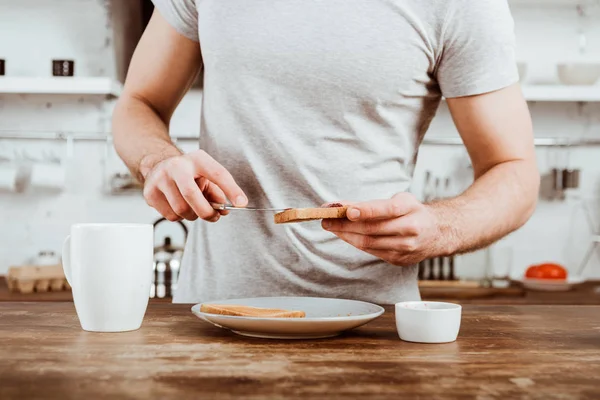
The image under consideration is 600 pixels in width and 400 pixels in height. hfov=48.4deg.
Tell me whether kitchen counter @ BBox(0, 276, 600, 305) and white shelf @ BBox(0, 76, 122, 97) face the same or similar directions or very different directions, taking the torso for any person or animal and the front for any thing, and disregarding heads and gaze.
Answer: same or similar directions

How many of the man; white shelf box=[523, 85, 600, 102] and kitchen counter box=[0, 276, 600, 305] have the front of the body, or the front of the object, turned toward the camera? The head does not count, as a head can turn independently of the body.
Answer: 3

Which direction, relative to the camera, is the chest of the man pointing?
toward the camera

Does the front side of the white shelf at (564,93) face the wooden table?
yes

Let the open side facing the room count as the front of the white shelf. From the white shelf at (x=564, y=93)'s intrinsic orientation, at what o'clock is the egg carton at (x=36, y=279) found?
The egg carton is roughly at 2 o'clock from the white shelf.

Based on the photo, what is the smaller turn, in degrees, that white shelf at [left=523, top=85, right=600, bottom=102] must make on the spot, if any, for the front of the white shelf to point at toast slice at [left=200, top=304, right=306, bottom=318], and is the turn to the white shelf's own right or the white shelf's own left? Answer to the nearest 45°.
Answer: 0° — it already faces it

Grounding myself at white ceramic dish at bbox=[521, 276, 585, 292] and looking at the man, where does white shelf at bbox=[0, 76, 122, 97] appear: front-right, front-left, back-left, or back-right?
front-right

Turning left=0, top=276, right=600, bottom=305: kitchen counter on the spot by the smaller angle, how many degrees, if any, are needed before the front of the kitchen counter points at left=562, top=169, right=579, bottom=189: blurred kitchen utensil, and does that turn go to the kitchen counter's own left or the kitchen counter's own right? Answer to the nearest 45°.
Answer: approximately 135° to the kitchen counter's own left

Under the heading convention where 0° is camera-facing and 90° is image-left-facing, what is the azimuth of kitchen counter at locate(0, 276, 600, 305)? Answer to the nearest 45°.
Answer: approximately 0°

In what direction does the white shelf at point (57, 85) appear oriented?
toward the camera

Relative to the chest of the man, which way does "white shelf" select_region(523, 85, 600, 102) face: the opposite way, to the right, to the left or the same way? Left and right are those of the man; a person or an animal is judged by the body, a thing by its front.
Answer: the same way

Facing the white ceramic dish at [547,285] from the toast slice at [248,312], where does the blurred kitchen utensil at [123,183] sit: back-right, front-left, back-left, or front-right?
front-left

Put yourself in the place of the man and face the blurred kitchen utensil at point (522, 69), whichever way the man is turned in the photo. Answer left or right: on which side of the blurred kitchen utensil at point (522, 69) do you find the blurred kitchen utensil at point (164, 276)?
left

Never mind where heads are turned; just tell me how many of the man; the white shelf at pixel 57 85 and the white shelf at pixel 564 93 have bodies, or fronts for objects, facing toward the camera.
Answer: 3
